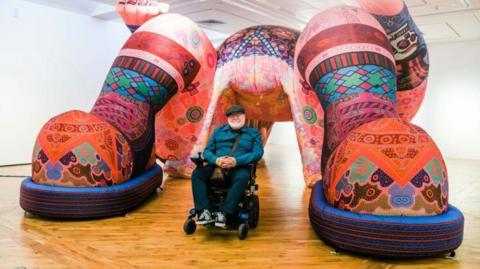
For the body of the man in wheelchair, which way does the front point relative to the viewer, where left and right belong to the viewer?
facing the viewer and to the left of the viewer

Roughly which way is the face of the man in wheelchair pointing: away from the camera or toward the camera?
toward the camera
